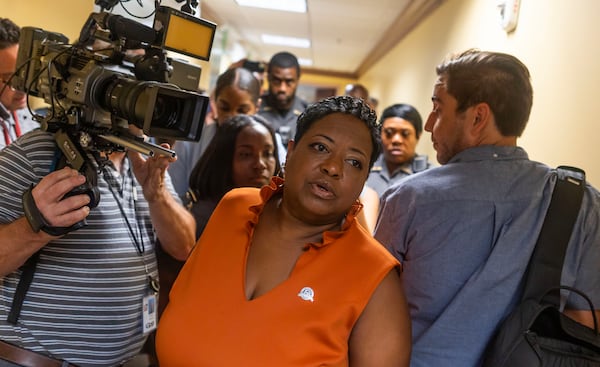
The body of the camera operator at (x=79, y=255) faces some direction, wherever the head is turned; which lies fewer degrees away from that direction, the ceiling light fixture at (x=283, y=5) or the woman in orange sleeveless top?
the woman in orange sleeveless top

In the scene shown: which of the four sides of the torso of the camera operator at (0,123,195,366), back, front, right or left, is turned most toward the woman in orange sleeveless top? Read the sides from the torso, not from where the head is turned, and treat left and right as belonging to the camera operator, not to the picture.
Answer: front

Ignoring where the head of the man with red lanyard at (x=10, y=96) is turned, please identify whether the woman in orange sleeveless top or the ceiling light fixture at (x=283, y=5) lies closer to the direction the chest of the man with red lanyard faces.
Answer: the woman in orange sleeveless top

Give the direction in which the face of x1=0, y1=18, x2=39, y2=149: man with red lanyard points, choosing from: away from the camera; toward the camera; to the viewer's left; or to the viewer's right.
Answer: to the viewer's right

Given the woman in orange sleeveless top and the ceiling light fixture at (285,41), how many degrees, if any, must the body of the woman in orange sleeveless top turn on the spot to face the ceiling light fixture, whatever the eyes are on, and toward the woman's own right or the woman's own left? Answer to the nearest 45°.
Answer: approximately 135° to the woman's own right

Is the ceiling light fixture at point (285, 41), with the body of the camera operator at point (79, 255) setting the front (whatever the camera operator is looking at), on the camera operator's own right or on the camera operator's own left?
on the camera operator's own left

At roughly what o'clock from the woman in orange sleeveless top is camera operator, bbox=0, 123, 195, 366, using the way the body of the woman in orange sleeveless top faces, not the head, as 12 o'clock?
The camera operator is roughly at 2 o'clock from the woman in orange sleeveless top.

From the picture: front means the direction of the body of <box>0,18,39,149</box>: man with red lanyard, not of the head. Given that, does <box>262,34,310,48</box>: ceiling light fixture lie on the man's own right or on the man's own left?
on the man's own left

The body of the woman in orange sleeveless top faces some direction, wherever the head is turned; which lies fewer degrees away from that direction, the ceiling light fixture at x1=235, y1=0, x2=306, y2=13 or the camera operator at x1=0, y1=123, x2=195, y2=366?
the camera operator
